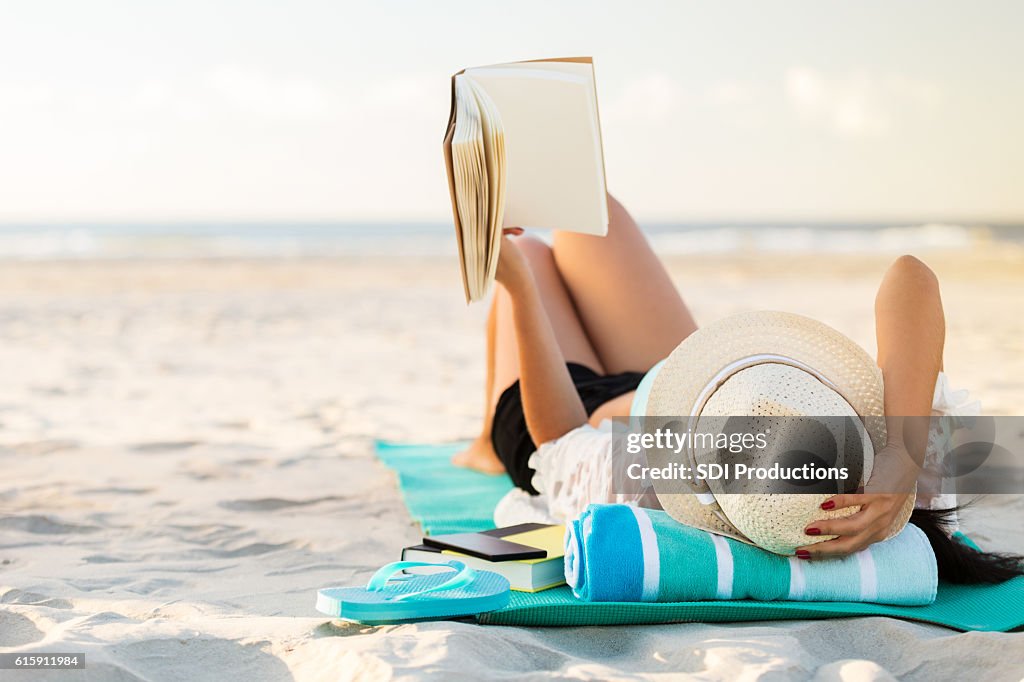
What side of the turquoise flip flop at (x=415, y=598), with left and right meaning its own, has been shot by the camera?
right
